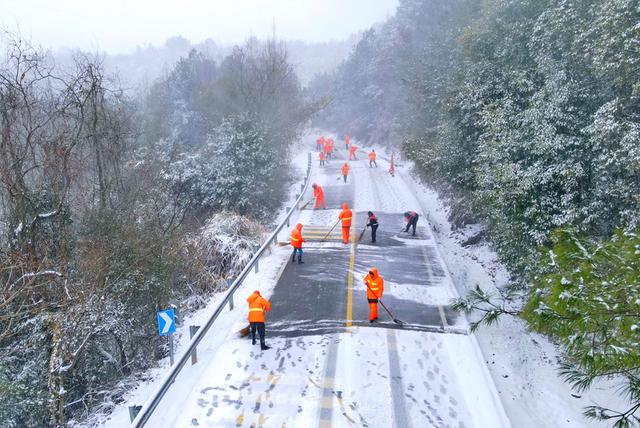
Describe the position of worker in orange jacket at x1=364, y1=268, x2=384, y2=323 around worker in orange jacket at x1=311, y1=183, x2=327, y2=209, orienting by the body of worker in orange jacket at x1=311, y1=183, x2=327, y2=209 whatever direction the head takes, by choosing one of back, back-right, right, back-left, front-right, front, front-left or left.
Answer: left

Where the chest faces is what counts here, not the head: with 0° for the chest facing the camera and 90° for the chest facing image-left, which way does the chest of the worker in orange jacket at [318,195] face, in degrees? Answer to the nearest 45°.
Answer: approximately 90°

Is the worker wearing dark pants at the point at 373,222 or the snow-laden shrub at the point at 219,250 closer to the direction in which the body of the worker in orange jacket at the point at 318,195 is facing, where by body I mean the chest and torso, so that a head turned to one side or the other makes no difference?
the snow-laden shrub

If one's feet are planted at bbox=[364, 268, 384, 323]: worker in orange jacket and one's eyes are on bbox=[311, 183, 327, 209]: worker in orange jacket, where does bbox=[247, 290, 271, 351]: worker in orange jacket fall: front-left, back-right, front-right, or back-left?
back-left

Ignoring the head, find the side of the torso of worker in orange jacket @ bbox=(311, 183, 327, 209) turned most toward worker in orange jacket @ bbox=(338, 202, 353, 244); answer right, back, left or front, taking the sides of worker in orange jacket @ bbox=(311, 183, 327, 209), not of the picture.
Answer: left
